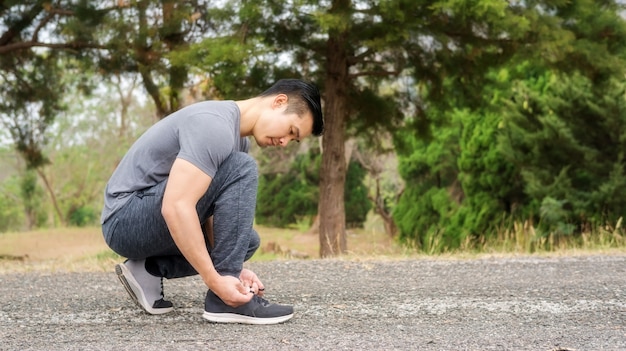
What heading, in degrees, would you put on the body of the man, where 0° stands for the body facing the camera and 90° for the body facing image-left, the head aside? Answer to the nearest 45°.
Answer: approximately 270°

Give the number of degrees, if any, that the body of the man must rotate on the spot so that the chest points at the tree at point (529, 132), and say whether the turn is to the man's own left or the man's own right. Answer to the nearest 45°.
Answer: approximately 45° to the man's own left
